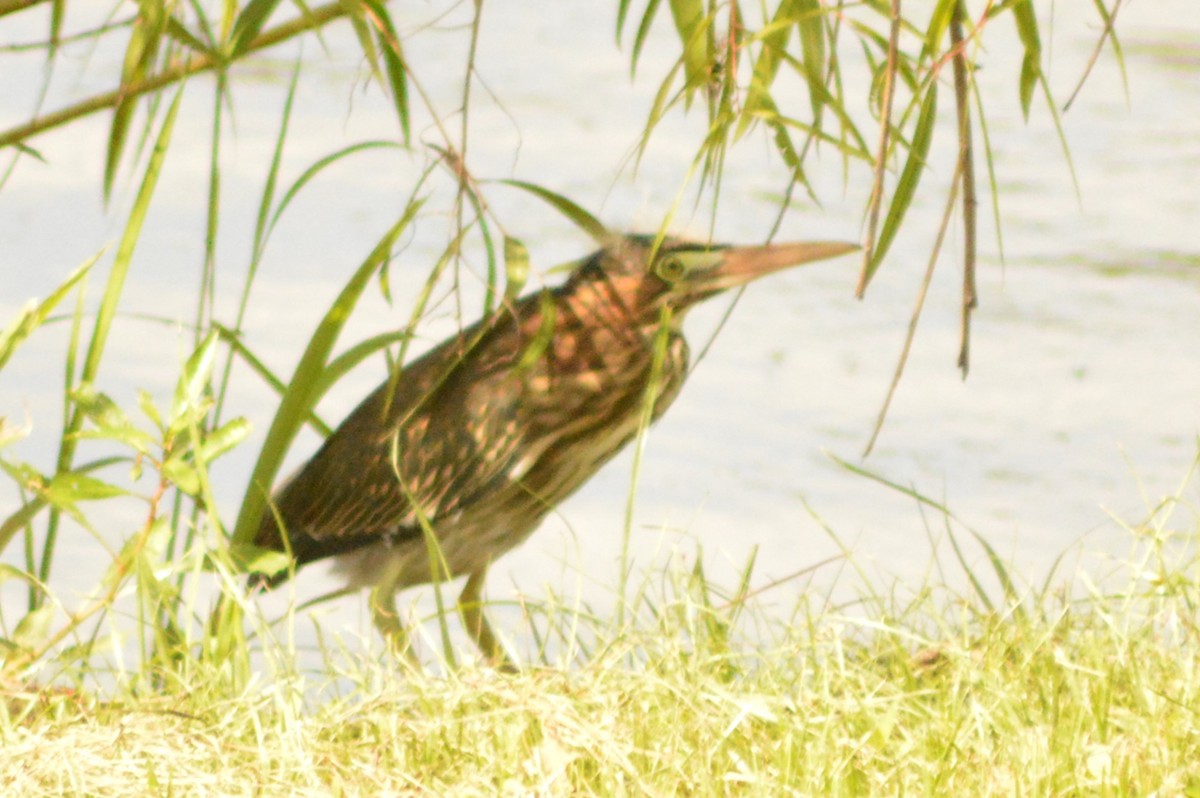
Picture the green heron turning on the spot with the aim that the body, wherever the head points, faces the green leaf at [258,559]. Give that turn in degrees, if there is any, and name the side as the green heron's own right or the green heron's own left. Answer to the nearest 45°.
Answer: approximately 180°

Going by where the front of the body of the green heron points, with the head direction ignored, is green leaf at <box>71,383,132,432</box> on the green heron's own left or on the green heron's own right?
on the green heron's own right

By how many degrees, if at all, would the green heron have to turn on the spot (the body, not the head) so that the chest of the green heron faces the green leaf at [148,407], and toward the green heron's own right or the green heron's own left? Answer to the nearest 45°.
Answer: approximately 135° to the green heron's own right

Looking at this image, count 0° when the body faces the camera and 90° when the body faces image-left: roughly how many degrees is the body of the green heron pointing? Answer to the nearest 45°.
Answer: approximately 270°

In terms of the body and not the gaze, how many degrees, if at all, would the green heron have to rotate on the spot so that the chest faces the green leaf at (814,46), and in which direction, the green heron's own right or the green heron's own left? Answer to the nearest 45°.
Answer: approximately 45° to the green heron's own right

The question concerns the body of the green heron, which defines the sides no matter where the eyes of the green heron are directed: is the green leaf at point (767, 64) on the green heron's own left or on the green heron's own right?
on the green heron's own right

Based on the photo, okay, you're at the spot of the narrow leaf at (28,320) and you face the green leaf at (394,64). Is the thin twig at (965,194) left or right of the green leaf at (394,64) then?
right
